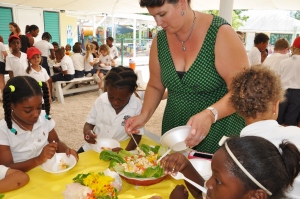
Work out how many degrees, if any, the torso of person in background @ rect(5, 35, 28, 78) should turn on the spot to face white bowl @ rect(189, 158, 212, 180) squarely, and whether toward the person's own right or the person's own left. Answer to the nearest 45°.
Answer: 0° — they already face it

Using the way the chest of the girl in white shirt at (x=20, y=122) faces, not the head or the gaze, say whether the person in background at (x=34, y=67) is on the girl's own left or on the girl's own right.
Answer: on the girl's own left

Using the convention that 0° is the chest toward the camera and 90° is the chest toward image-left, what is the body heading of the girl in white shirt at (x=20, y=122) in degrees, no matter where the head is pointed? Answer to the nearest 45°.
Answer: approximately 315°

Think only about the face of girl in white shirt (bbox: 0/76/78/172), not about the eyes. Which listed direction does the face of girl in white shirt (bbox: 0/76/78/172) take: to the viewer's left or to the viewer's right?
to the viewer's right
